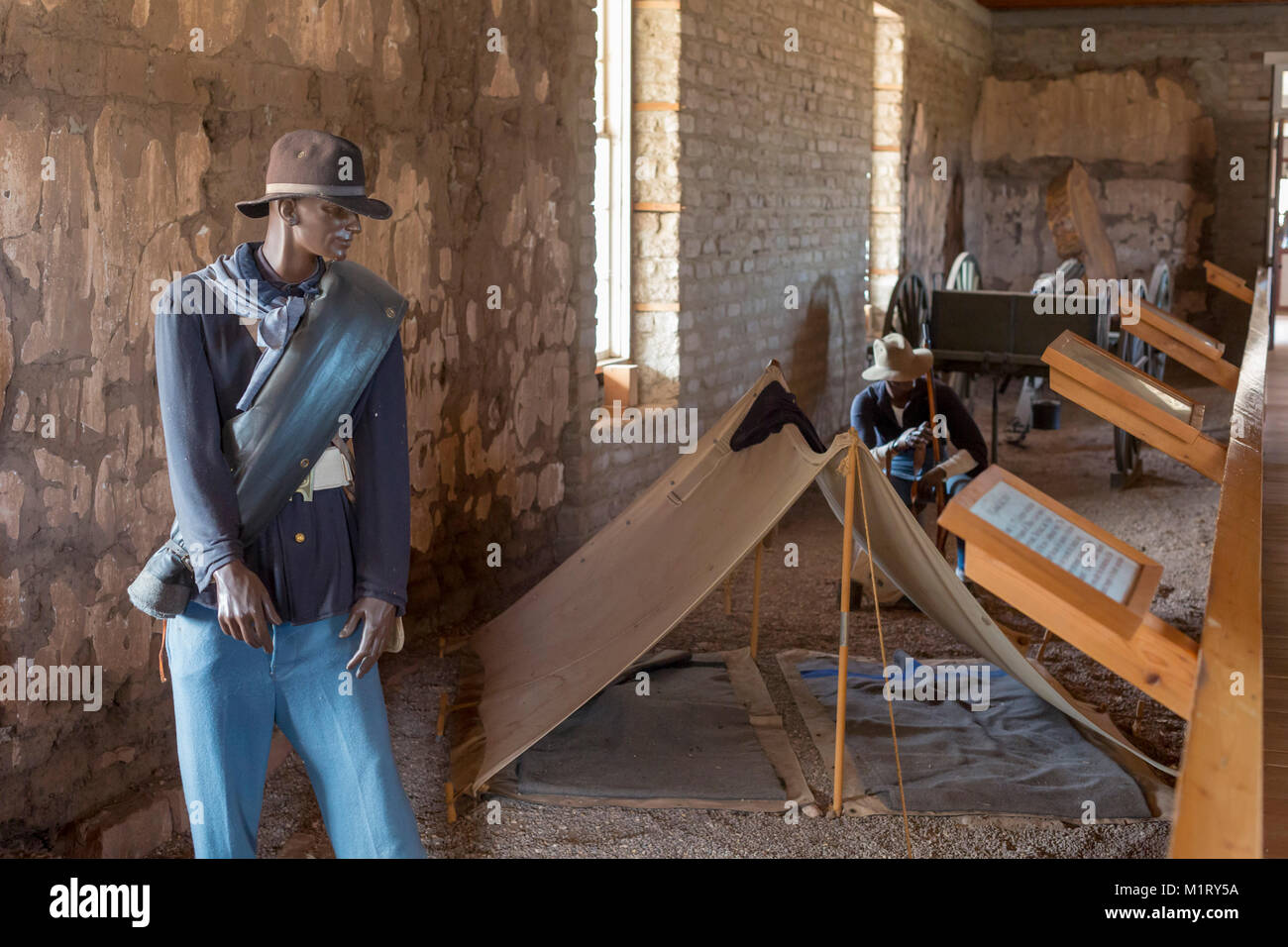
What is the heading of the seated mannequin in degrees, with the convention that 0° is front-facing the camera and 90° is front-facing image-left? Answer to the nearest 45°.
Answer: approximately 0°

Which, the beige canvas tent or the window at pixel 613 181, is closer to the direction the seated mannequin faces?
the beige canvas tent

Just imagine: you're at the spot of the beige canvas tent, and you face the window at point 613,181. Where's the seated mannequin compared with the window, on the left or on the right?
right

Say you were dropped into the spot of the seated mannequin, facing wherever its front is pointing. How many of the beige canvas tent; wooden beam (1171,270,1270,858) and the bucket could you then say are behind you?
1

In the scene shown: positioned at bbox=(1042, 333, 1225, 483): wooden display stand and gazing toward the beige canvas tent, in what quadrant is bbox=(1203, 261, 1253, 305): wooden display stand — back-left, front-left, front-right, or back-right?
back-right

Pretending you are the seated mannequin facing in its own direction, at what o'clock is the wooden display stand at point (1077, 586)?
The wooden display stand is roughly at 12 o'clock from the seated mannequin.

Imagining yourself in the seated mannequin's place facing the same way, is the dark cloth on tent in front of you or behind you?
in front

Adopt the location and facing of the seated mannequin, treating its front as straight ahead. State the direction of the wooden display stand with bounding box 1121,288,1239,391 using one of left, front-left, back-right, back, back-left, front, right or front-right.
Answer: back-left

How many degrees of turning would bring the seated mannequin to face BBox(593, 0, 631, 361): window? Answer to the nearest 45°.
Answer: approximately 135° to its right

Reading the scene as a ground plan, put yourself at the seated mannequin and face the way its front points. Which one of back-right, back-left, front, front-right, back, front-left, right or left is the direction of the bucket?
back

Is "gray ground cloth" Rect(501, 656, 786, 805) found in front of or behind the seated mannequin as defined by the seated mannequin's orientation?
in front
